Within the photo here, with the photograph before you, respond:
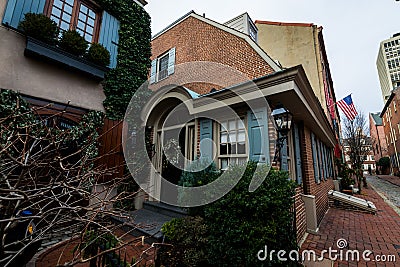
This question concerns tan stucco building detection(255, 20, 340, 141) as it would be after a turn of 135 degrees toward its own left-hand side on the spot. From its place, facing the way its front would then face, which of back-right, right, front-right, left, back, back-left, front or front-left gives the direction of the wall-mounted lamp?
back-left

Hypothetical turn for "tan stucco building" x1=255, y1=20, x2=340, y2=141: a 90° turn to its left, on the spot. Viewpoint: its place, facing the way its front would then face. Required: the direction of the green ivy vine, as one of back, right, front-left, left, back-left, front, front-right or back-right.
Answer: back-left

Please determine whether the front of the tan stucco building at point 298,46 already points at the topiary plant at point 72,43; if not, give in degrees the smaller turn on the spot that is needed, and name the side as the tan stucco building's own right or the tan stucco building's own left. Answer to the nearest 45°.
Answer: approximately 135° to the tan stucco building's own right

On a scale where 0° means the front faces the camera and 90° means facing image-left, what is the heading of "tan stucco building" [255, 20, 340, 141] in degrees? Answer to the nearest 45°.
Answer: approximately 270°

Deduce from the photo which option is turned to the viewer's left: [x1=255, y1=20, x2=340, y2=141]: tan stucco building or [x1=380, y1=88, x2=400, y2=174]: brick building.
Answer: the brick building

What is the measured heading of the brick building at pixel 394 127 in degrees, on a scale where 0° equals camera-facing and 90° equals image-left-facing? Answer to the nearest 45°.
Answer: approximately 90°

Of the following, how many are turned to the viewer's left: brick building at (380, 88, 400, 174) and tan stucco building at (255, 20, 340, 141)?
1

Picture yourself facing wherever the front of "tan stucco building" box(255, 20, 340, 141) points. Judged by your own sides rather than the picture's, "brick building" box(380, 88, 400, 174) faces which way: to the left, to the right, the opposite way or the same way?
the opposite way

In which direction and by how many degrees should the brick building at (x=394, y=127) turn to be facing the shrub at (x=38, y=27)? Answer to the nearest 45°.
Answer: approximately 90° to its left

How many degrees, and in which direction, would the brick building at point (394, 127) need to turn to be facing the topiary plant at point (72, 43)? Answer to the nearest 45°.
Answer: approximately 90° to its left

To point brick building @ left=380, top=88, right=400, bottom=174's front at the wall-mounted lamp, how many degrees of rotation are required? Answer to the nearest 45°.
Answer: approximately 90° to its left

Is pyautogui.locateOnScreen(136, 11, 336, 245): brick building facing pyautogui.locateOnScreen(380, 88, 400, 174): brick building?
no
